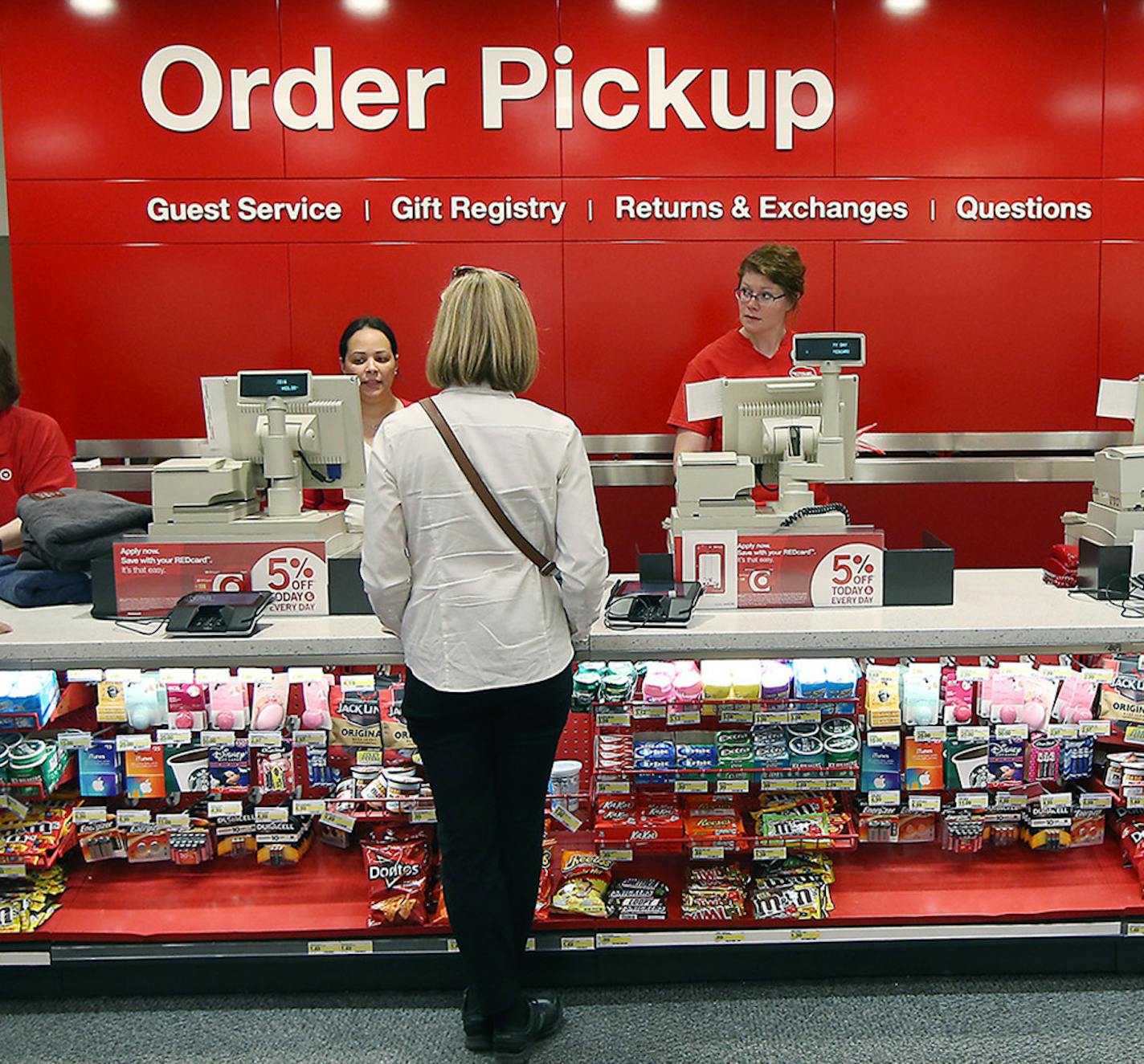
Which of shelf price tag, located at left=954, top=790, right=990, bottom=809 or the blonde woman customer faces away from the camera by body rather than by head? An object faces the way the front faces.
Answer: the blonde woman customer

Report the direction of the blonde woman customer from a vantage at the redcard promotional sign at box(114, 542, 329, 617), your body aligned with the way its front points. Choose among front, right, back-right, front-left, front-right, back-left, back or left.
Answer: front-left

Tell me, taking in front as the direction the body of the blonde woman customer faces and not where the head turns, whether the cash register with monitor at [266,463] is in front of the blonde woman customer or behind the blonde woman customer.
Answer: in front

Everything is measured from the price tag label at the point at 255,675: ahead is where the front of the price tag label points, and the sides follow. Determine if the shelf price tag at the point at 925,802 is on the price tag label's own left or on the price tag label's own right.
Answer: on the price tag label's own left

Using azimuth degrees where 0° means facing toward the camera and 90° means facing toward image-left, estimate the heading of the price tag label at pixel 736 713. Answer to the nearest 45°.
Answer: approximately 0°

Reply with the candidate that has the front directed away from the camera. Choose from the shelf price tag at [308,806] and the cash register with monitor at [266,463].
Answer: the cash register with monitor

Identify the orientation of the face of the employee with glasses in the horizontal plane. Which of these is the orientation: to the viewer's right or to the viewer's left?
to the viewer's left

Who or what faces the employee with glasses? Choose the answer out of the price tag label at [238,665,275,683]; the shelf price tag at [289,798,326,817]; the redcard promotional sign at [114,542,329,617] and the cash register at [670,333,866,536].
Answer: the cash register

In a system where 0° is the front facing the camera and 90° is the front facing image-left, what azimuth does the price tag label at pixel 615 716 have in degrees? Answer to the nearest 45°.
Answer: approximately 0°

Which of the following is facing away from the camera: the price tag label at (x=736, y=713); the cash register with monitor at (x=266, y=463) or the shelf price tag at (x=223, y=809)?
the cash register with monitor

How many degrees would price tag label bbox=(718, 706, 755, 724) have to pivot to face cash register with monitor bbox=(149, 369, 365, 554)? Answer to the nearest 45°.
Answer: approximately 90° to its right

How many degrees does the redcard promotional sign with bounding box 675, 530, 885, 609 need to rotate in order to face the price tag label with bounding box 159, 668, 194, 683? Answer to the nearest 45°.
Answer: approximately 90° to its right

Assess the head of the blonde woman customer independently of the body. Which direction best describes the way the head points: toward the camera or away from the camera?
away from the camera

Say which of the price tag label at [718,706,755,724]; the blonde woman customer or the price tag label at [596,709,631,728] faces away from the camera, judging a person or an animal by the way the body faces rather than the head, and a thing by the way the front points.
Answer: the blonde woman customer
